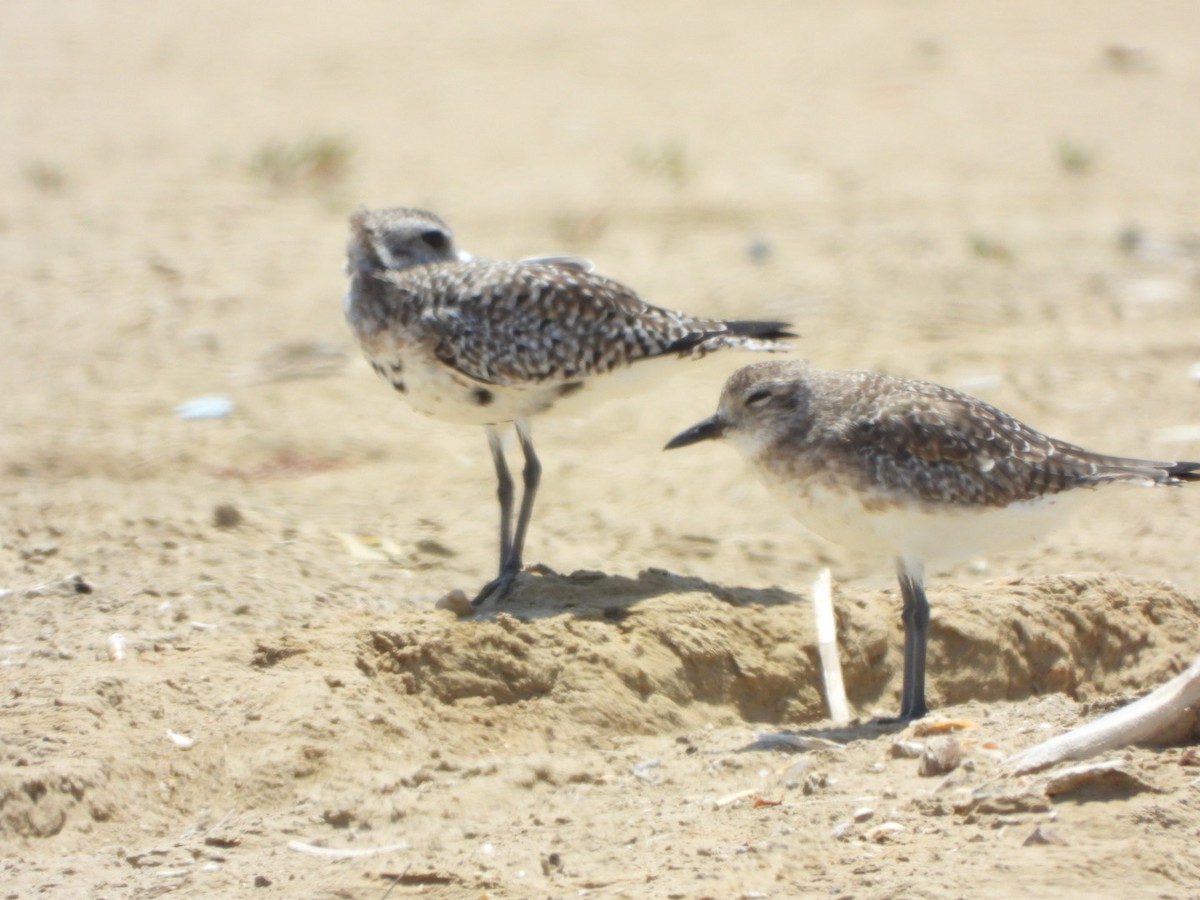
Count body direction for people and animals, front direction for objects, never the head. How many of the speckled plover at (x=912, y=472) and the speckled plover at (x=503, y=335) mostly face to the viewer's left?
2

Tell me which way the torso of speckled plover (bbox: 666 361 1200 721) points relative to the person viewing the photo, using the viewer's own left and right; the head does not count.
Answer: facing to the left of the viewer

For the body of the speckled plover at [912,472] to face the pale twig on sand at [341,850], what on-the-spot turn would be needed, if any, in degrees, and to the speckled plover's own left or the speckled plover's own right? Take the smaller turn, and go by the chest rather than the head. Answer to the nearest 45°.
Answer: approximately 45° to the speckled plover's own left

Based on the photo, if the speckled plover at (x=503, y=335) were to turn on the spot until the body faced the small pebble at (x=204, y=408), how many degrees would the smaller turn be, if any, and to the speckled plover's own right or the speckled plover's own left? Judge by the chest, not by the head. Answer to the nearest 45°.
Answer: approximately 45° to the speckled plover's own right

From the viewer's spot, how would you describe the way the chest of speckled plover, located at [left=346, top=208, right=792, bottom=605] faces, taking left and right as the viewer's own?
facing to the left of the viewer

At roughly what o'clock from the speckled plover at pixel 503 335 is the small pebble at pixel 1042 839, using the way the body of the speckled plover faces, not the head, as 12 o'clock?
The small pebble is roughly at 8 o'clock from the speckled plover.

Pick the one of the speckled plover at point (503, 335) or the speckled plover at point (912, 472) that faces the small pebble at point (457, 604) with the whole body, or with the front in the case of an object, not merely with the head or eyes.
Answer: the speckled plover at point (912, 472)

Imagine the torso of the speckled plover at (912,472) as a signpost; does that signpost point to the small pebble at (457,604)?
yes

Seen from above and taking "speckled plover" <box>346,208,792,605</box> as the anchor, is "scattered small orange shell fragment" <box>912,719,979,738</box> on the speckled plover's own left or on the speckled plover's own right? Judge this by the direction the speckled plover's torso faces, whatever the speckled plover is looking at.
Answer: on the speckled plover's own left

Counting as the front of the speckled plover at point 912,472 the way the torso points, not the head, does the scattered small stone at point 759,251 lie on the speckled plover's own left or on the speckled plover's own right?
on the speckled plover's own right
